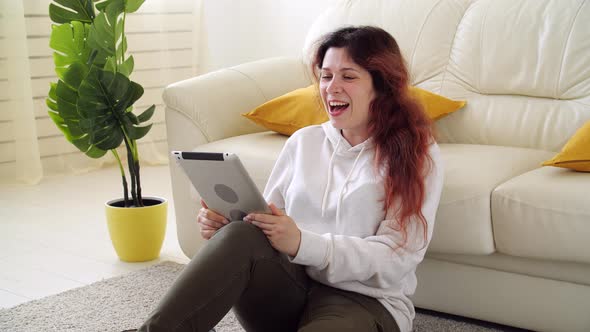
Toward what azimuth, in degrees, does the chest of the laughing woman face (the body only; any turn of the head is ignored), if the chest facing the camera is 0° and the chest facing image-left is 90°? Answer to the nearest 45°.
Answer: approximately 45°

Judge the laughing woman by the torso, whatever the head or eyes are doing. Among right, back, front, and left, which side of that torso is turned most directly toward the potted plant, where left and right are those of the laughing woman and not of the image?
right

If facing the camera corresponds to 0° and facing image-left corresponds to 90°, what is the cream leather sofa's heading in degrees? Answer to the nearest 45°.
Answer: approximately 45°

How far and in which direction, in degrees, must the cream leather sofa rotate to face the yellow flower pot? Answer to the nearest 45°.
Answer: approximately 45° to its right

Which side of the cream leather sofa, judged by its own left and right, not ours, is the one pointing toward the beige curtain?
right

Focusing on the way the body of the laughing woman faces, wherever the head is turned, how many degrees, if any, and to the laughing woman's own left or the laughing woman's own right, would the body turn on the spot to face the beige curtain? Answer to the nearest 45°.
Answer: approximately 90° to the laughing woman's own right

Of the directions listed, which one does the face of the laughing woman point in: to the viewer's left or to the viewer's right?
to the viewer's left
